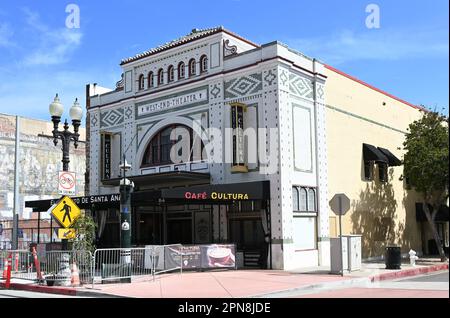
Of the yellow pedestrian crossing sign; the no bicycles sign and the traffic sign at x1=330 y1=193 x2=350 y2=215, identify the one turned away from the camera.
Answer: the traffic sign

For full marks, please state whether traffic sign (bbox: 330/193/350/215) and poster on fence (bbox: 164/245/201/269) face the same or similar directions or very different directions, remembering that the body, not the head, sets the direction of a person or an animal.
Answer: very different directions

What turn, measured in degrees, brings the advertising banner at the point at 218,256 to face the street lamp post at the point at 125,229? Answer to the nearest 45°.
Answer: approximately 45° to its right

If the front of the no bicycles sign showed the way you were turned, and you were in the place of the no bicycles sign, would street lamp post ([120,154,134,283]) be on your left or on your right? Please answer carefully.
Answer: on your left

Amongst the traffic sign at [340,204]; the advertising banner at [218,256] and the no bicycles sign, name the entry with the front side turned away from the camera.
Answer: the traffic sign

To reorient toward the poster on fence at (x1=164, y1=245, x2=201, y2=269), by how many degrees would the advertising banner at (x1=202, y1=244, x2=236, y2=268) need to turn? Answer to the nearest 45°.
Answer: approximately 45° to its right

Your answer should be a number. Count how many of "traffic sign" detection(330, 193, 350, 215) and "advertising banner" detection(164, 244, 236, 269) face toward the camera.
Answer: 1

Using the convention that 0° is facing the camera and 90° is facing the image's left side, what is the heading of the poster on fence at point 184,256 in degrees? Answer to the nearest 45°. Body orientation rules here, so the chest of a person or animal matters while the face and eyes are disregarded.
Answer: approximately 0°

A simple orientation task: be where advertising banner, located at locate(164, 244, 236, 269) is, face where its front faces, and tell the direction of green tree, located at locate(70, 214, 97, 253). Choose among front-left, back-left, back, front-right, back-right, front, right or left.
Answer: front-right

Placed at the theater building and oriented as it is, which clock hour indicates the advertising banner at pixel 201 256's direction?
The advertising banner is roughly at 11 o'clock from the theater building.

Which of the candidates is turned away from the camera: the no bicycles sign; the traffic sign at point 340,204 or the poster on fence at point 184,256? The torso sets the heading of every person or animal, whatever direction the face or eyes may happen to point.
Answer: the traffic sign

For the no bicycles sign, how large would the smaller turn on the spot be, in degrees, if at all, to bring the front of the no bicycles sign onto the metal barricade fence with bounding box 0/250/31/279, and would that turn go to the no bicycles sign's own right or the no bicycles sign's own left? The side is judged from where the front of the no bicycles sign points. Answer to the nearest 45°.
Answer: approximately 135° to the no bicycles sign's own right

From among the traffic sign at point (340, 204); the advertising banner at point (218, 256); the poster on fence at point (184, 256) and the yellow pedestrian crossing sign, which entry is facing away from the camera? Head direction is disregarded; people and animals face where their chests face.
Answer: the traffic sign

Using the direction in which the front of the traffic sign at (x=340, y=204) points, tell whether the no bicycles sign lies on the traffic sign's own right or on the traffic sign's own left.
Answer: on the traffic sign's own left
